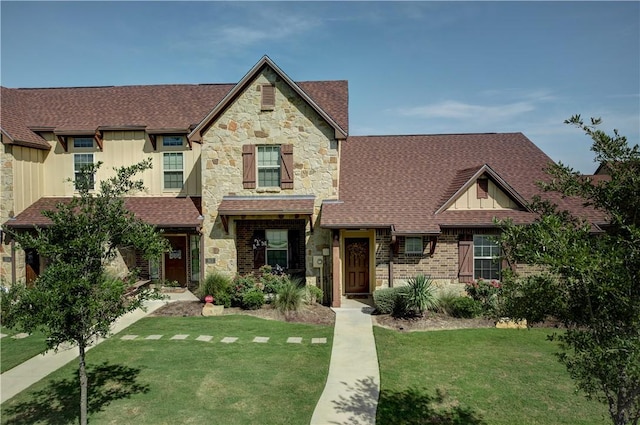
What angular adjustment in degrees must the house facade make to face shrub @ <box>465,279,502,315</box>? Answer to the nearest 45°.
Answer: approximately 90° to its left

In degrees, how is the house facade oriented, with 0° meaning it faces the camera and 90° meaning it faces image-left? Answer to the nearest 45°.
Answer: approximately 0°

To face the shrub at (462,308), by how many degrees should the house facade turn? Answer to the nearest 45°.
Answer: approximately 45° to its left

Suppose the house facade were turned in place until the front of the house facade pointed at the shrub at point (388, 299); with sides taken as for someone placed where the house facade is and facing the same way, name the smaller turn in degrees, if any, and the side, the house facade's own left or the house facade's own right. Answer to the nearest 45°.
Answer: approximately 45° to the house facade's own left

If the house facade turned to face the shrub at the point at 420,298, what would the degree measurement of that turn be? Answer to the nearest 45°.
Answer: approximately 45° to its left

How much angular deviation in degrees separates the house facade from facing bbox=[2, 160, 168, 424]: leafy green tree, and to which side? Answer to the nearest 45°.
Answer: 0° — it already faces it

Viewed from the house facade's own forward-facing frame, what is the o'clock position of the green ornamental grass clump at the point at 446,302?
The green ornamental grass clump is roughly at 10 o'clock from the house facade.

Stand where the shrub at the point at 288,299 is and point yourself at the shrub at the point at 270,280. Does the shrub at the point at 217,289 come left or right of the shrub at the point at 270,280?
left
